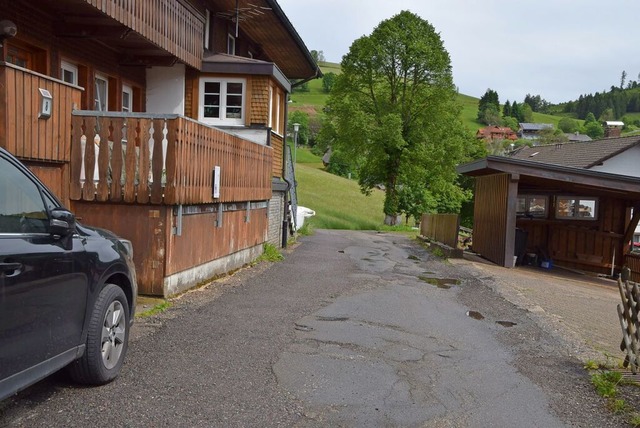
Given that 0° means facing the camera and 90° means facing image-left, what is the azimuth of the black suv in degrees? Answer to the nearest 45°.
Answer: approximately 225°

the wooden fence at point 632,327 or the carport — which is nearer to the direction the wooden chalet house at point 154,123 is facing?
the wooden fence

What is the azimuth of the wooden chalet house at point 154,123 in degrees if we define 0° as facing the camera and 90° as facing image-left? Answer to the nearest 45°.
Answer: approximately 315°

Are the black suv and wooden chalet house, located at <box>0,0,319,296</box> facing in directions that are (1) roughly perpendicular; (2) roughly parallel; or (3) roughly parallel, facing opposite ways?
roughly perpendicular

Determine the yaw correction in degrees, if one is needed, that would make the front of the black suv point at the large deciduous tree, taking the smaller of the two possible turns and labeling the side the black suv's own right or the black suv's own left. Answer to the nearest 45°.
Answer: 0° — it already faces it

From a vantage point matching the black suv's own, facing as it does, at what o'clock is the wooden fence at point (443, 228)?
The wooden fence is roughly at 12 o'clock from the black suv.

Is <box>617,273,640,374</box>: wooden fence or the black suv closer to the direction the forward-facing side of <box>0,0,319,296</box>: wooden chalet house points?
the wooden fence

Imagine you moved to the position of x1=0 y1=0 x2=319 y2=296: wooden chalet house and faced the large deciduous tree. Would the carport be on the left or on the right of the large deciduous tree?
right

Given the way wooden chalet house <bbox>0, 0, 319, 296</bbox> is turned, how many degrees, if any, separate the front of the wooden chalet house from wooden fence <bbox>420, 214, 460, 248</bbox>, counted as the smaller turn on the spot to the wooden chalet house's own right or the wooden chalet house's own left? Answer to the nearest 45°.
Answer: approximately 90° to the wooden chalet house's own left

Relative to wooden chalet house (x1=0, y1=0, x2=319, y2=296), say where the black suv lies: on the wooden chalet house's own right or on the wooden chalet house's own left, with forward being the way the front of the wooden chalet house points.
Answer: on the wooden chalet house's own right

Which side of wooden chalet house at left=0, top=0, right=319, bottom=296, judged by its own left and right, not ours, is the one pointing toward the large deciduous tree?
left
